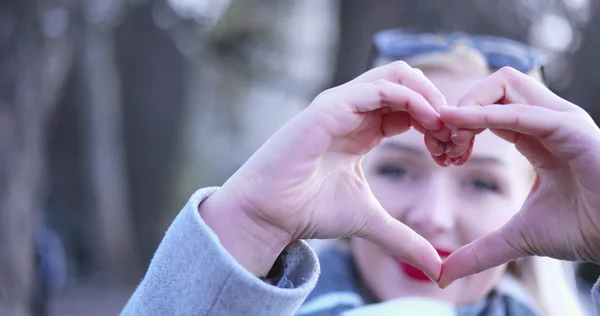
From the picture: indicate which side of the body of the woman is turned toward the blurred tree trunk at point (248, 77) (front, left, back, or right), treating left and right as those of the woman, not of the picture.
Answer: back

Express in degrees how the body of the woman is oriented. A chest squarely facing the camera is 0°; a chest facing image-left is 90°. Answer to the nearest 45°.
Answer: approximately 0°

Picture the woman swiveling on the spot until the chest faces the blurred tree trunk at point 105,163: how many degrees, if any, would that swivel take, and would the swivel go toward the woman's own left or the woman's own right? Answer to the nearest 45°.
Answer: approximately 135° to the woman's own right

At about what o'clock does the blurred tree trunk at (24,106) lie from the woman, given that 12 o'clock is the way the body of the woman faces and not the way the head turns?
The blurred tree trunk is roughly at 5 o'clock from the woman.

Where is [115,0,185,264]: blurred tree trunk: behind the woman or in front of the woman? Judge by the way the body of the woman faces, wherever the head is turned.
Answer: behind
